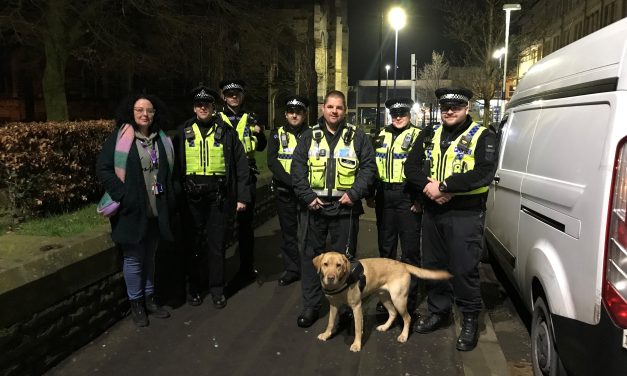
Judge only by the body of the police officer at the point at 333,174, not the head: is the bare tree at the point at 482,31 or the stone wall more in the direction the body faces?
the stone wall

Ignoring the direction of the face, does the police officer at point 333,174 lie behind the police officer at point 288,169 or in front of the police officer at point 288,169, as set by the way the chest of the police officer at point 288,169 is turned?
in front

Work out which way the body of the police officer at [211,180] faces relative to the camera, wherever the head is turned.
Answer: toward the camera

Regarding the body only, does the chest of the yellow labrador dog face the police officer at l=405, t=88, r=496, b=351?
no

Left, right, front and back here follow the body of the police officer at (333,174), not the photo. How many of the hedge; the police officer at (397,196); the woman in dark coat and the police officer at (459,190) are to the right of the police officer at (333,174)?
2

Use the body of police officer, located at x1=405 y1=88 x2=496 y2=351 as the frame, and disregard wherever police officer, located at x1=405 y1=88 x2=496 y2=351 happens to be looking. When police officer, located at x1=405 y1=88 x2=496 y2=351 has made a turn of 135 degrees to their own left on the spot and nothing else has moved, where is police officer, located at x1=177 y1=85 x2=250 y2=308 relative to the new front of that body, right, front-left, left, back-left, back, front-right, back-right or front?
back

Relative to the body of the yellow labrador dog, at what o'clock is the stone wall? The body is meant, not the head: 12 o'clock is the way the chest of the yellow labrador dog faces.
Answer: The stone wall is roughly at 1 o'clock from the yellow labrador dog.

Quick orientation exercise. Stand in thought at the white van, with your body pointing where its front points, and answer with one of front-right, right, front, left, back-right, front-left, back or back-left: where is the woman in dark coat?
front-left

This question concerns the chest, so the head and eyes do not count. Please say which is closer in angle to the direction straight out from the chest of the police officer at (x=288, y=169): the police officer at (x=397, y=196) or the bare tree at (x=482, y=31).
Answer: the police officer

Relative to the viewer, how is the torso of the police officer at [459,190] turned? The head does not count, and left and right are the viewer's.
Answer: facing the viewer and to the left of the viewer

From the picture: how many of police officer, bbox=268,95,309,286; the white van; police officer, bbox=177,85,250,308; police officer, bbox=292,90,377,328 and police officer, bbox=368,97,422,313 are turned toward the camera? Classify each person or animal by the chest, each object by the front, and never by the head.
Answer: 4

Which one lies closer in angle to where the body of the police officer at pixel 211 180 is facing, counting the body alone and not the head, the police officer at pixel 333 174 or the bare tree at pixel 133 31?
the police officer

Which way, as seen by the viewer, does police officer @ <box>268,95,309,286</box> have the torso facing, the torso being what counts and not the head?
toward the camera

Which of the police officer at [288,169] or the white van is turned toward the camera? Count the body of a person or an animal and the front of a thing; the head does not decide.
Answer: the police officer

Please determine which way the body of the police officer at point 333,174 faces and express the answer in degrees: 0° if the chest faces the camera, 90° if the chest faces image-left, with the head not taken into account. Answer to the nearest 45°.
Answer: approximately 0°

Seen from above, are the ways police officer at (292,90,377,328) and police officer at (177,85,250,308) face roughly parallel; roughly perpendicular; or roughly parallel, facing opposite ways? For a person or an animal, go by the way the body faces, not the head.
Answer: roughly parallel

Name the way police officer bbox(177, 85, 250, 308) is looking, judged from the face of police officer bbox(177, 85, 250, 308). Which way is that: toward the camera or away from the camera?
toward the camera
